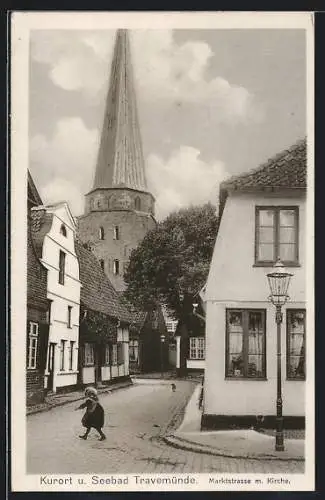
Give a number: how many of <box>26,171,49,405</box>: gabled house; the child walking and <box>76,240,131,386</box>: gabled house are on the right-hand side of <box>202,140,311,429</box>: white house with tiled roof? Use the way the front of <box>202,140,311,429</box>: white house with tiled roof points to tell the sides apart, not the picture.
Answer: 3

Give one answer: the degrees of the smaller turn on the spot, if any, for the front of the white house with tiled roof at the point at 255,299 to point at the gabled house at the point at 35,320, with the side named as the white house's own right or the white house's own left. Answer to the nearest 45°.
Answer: approximately 90° to the white house's own right

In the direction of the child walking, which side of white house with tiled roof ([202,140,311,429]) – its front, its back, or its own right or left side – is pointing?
right

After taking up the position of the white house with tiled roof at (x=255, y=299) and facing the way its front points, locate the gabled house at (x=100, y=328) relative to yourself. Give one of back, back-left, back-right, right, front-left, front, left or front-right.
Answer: right

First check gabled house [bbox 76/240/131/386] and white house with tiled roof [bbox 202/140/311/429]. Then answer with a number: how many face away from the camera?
0

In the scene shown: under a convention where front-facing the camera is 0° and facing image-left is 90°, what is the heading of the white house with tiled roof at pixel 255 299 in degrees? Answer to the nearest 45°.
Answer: approximately 0°

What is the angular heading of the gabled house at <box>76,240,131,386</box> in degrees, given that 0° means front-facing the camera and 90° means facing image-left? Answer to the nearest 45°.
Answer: approximately 315°
